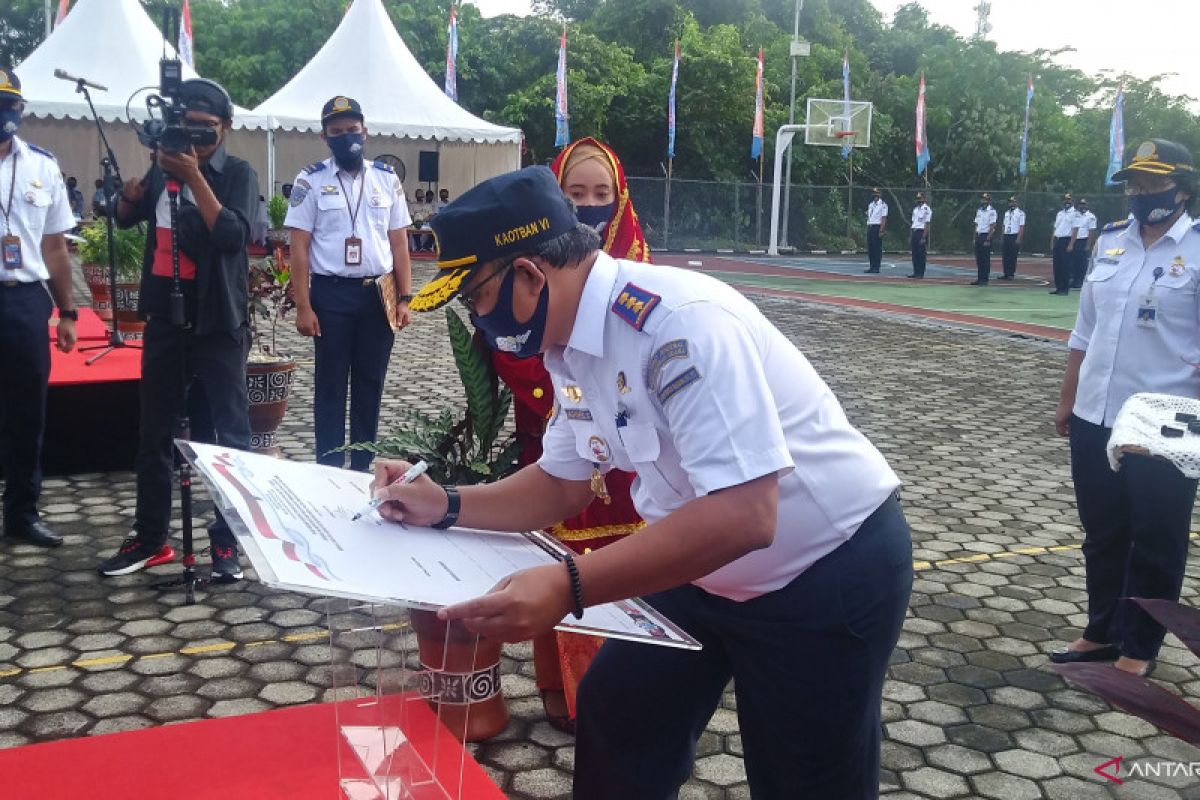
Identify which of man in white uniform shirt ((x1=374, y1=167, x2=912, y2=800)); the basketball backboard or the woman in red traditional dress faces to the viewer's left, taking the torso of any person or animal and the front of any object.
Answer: the man in white uniform shirt

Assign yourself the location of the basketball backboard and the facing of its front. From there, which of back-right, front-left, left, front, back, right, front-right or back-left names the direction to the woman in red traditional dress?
front-right

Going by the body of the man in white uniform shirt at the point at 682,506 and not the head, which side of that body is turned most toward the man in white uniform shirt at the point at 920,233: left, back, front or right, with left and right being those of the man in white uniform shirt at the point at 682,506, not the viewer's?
right

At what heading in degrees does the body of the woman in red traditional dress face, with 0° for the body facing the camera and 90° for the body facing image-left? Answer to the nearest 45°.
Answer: approximately 0°

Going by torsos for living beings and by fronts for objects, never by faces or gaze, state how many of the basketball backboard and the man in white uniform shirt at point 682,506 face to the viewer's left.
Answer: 1

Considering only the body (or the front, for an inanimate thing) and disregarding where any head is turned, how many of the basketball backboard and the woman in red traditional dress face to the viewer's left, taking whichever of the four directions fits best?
0

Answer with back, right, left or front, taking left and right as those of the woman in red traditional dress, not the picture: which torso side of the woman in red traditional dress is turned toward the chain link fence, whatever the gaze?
back

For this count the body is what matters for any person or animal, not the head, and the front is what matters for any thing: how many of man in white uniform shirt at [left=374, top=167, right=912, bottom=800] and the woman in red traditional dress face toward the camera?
1

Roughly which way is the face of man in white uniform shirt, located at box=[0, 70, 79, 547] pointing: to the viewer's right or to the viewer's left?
to the viewer's right

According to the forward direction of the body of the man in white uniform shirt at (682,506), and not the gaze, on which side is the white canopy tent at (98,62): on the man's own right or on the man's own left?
on the man's own right

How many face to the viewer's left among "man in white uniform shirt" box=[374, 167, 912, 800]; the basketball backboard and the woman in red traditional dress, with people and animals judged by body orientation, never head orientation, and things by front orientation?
1

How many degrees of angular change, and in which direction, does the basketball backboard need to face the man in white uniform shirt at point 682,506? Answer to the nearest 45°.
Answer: approximately 45° to its right

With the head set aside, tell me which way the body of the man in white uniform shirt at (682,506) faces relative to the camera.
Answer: to the viewer's left

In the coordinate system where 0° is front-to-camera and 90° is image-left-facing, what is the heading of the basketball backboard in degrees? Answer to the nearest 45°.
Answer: approximately 315°
